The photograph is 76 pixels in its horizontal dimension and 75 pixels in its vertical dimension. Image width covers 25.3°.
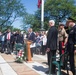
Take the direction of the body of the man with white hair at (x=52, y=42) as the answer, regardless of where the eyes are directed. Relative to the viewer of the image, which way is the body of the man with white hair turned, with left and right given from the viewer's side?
facing away from the viewer and to the left of the viewer
